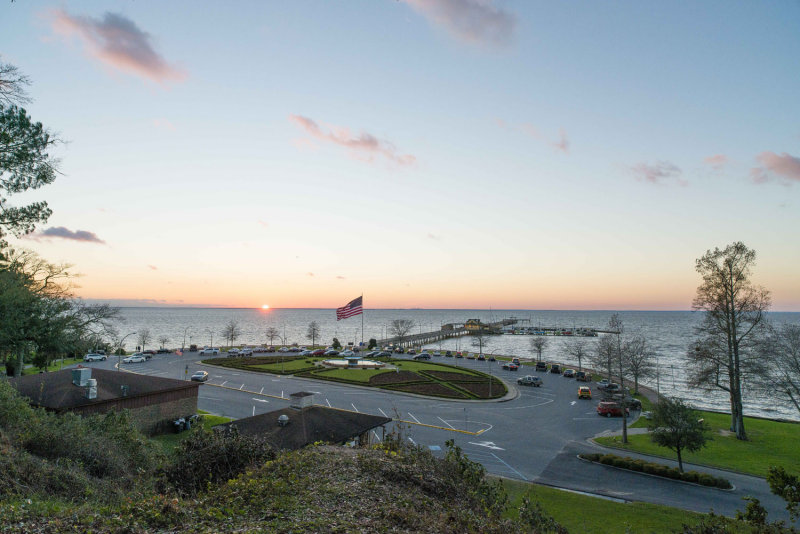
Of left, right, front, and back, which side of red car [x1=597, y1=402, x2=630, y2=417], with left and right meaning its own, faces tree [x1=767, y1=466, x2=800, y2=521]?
right

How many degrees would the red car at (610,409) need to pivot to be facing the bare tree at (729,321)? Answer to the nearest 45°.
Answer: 0° — it already faces it

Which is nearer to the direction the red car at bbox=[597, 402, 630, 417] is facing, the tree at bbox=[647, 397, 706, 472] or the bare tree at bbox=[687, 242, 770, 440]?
the bare tree

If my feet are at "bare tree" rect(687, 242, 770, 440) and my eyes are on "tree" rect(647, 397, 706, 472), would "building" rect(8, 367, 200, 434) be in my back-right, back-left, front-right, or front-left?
front-right

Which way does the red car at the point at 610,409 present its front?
to the viewer's right

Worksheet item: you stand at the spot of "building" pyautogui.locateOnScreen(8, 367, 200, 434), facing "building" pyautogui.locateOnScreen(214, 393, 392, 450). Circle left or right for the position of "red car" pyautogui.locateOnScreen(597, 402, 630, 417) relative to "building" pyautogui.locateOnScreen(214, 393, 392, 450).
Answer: left

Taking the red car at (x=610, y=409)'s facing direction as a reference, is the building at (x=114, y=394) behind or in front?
behind

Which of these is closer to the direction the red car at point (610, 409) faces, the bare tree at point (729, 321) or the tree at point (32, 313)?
the bare tree

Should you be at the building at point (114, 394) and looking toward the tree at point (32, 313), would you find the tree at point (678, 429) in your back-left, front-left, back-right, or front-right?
back-right
